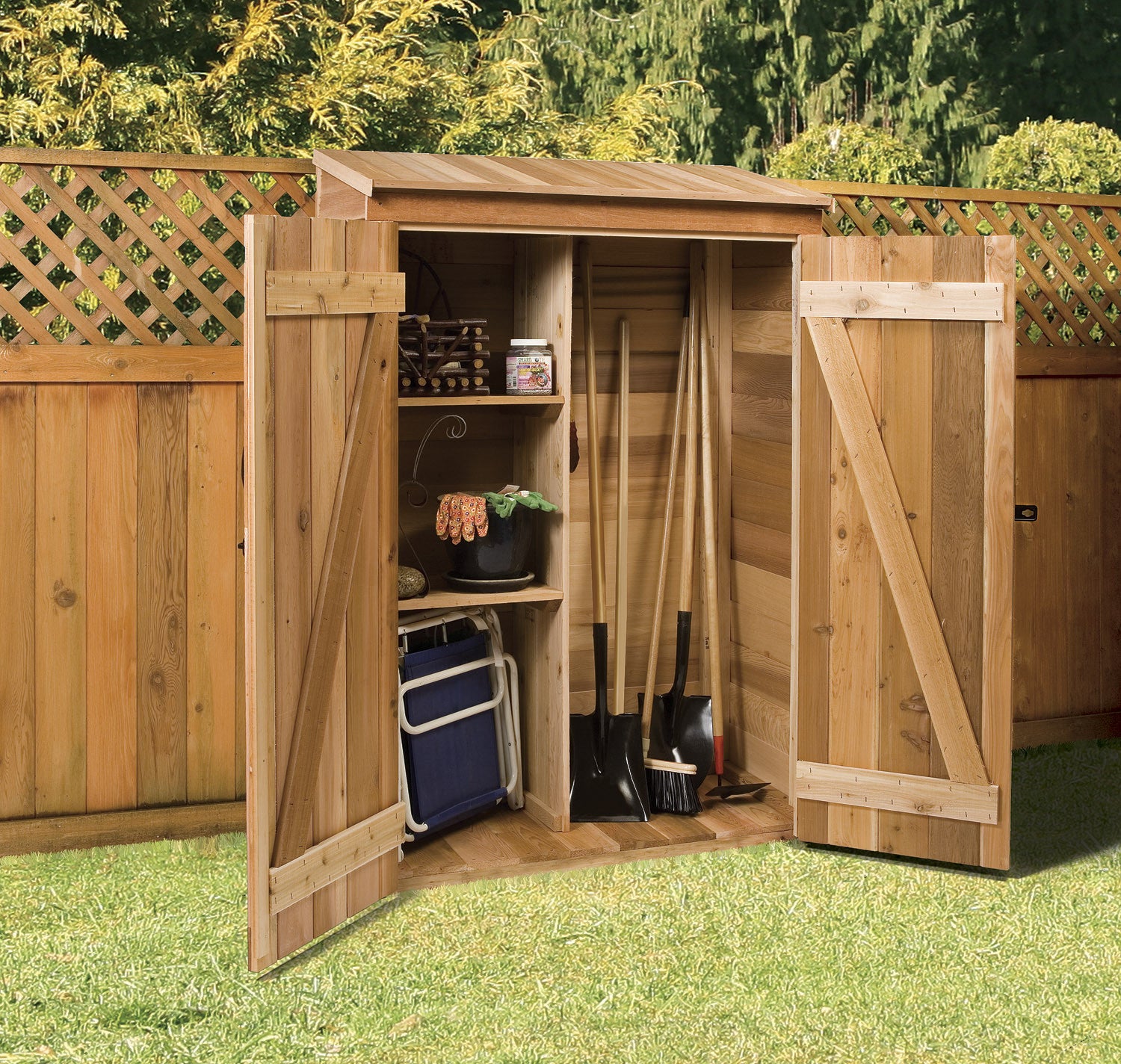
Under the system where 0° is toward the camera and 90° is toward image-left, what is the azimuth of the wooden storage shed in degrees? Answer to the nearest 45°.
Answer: approximately 315°
